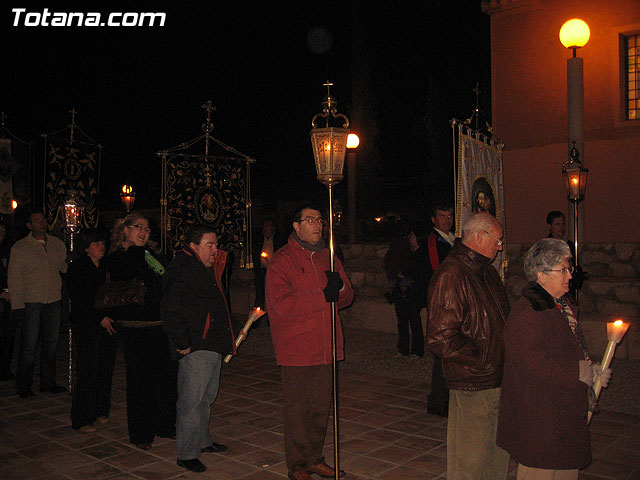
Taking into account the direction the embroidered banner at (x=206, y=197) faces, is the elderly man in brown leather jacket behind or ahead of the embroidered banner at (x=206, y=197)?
ahead

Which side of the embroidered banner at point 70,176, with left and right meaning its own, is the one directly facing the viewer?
front

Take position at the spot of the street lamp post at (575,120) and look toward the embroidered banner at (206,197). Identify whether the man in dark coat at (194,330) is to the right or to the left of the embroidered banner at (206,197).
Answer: left

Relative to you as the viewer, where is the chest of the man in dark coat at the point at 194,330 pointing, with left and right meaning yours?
facing to the right of the viewer

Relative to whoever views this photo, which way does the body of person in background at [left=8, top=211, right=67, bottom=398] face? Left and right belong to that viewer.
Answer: facing the viewer and to the right of the viewer

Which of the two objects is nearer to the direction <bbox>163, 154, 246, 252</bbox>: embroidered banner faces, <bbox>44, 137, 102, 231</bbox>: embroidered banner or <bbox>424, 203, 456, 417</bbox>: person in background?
the person in background

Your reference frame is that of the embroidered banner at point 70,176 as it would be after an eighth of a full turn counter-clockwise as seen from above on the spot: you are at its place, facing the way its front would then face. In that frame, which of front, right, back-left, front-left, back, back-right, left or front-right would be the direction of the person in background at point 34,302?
front-right

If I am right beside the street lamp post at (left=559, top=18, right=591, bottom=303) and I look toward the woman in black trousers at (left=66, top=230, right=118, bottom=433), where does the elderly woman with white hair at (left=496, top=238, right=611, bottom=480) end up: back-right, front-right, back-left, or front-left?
front-left

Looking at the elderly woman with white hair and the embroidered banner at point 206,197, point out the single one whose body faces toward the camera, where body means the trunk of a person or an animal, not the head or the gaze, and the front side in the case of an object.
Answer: the embroidered banner

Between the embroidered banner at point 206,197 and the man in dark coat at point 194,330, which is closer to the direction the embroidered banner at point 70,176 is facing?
the man in dark coat

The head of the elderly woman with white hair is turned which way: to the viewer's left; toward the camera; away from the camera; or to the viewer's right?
to the viewer's right
